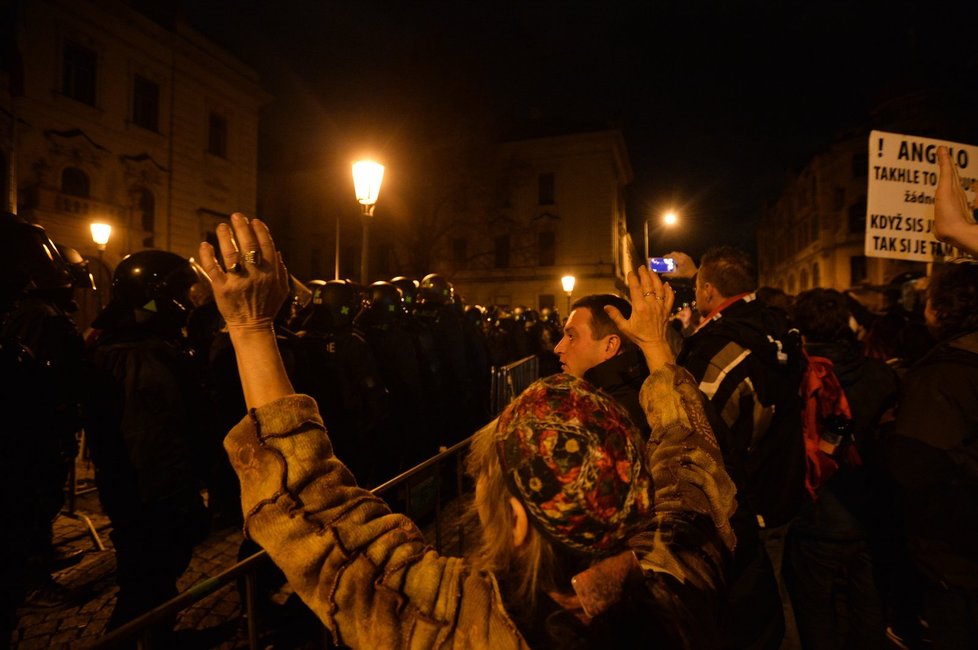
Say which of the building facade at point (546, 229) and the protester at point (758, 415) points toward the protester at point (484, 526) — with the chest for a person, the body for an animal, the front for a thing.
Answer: the building facade

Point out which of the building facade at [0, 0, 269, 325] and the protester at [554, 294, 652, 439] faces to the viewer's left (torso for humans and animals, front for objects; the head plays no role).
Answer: the protester

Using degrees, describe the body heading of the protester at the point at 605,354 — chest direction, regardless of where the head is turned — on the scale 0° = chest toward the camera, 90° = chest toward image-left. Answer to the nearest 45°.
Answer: approximately 90°

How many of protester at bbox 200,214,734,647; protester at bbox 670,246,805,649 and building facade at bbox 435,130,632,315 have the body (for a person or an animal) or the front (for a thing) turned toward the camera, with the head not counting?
1

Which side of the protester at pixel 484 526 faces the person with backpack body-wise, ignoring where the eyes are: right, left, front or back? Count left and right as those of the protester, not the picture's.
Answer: right

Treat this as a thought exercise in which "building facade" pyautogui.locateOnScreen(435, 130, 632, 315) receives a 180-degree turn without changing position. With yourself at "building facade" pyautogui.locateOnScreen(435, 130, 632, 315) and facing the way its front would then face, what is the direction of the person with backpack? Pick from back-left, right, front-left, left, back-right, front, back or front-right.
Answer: back

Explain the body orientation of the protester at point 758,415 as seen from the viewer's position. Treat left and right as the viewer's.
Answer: facing away from the viewer and to the left of the viewer

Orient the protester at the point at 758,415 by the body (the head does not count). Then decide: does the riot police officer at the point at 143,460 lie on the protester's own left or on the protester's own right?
on the protester's own left

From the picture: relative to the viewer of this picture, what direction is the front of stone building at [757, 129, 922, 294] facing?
facing the viewer and to the left of the viewer

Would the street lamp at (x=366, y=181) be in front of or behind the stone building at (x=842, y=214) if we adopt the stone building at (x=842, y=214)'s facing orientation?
in front

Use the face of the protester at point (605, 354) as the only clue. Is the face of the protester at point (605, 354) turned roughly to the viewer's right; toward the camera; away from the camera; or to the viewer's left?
to the viewer's left

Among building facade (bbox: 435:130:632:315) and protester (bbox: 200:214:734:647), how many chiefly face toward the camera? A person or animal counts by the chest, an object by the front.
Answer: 1

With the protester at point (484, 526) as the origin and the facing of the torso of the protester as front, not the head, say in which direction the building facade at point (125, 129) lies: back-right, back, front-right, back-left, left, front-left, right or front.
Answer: front

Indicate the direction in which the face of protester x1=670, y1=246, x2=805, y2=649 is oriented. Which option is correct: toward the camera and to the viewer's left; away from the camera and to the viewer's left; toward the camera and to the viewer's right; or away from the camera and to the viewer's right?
away from the camera and to the viewer's left

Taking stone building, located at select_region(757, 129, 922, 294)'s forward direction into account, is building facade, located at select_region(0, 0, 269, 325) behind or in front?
in front

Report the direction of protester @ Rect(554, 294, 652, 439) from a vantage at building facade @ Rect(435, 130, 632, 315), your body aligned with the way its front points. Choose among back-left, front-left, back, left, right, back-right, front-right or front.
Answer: front

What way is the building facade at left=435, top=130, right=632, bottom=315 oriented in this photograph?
toward the camera

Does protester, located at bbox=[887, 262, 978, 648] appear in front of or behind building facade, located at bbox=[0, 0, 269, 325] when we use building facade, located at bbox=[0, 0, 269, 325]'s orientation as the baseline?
in front

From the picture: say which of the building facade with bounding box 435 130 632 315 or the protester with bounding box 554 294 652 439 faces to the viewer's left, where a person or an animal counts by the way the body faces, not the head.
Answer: the protester
